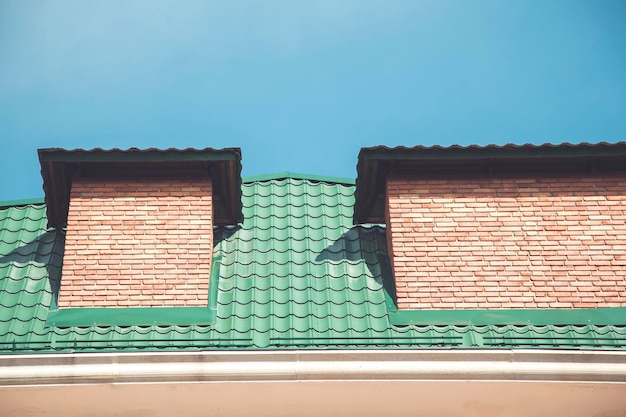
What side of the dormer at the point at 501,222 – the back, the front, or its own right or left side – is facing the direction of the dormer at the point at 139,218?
right

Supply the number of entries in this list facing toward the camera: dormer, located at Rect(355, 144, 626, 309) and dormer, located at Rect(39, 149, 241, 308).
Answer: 2

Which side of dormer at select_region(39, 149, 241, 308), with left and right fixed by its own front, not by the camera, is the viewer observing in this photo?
front

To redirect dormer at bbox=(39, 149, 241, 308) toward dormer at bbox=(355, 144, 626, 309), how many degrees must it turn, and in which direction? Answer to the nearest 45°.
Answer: approximately 90° to its left
